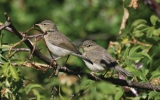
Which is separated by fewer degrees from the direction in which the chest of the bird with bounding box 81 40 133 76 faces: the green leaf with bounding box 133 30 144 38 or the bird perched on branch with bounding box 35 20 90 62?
the bird perched on branch

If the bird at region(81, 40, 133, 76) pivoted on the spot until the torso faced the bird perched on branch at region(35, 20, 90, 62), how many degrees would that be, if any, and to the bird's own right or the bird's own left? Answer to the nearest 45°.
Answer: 0° — it already faces it

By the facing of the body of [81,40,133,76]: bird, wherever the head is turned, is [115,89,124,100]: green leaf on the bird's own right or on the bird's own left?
on the bird's own left

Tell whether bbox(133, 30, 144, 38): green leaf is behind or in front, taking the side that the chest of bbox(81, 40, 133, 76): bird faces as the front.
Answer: behind

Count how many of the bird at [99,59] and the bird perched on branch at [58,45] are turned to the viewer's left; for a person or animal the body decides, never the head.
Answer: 2

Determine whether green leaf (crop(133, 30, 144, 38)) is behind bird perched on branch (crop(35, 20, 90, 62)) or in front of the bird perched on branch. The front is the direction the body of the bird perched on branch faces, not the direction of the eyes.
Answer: behind

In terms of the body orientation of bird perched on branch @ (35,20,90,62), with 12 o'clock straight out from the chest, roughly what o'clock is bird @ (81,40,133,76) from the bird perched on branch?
The bird is roughly at 6 o'clock from the bird perched on branch.

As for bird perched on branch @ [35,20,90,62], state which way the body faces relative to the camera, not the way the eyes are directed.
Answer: to the viewer's left

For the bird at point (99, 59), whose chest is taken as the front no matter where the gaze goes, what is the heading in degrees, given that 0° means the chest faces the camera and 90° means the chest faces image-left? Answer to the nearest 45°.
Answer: approximately 90°
